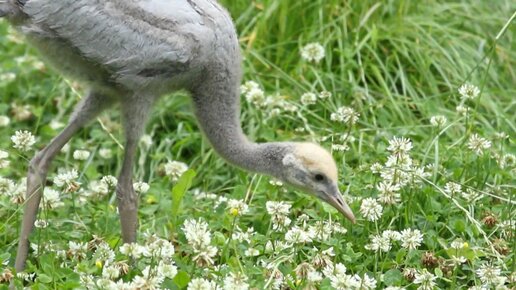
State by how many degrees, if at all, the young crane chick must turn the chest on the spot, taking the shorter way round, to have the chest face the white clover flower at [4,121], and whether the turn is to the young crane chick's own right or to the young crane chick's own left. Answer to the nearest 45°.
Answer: approximately 135° to the young crane chick's own left

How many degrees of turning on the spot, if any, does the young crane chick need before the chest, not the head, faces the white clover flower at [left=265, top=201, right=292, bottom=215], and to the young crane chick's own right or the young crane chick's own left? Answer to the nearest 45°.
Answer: approximately 45° to the young crane chick's own right

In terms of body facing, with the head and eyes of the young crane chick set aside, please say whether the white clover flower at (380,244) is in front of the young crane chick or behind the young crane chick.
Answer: in front

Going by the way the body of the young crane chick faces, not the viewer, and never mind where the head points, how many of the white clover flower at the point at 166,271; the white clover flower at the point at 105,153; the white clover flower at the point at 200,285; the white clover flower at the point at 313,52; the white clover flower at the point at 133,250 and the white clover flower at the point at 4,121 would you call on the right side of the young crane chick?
3

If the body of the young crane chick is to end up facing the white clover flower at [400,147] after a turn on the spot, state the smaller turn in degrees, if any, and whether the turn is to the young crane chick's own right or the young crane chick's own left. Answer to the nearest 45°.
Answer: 0° — it already faces it

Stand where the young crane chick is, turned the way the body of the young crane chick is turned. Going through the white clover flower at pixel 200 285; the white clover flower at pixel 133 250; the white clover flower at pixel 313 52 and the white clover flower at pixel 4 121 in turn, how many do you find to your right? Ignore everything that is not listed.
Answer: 2

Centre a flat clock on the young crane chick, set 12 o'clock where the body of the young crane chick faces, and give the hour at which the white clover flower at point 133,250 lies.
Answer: The white clover flower is roughly at 3 o'clock from the young crane chick.

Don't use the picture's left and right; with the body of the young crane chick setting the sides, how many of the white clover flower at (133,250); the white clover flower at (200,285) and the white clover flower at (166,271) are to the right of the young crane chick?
3

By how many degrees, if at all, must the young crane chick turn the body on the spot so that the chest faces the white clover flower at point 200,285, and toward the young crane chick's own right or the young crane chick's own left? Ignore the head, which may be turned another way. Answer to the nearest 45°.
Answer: approximately 90° to the young crane chick's own right

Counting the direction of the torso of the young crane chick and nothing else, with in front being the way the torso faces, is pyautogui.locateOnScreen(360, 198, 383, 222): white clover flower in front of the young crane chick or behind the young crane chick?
in front

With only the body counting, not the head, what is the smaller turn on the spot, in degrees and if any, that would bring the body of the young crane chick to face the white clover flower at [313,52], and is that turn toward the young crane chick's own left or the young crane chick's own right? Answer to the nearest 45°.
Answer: approximately 45° to the young crane chick's own left

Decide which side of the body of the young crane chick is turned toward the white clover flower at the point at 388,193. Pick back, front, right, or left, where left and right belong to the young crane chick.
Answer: front

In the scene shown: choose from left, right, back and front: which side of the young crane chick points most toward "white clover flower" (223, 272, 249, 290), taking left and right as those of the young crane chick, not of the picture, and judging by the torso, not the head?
right

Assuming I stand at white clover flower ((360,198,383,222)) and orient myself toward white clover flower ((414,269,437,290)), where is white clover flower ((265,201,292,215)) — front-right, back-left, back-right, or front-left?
back-right

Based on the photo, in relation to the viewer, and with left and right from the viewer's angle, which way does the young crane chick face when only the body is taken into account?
facing to the right of the viewer

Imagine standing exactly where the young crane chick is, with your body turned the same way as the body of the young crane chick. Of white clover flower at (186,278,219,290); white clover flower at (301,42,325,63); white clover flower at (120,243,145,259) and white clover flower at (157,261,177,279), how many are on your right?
3
